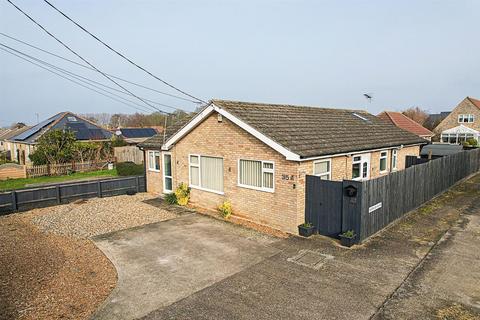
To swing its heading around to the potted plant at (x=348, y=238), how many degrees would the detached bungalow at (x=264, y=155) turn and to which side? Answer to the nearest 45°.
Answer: approximately 90° to its left

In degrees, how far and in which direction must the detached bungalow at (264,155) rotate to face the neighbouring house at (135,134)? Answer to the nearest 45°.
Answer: approximately 90° to its right

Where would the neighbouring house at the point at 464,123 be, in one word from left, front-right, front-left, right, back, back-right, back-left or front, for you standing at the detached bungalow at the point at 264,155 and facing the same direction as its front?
back

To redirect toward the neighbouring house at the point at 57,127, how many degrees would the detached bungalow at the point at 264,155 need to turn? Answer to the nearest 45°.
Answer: approximately 90° to its right

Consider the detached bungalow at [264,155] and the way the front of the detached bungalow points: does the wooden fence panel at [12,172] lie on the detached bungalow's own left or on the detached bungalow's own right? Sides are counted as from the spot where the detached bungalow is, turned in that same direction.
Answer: on the detached bungalow's own right
